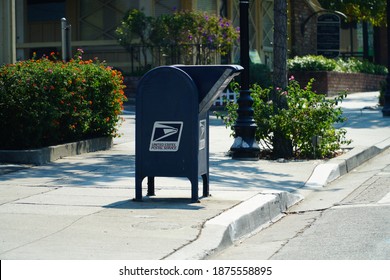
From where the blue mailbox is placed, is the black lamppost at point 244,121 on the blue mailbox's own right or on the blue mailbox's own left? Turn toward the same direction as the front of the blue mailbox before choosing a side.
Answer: on the blue mailbox's own left

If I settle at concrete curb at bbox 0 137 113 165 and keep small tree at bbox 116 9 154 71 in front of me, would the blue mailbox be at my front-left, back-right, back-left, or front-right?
back-right

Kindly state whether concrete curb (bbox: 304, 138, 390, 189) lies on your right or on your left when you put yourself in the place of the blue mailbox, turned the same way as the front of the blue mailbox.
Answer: on your left

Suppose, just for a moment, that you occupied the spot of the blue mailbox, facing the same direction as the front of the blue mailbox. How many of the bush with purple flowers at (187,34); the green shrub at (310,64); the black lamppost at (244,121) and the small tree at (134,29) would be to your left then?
4

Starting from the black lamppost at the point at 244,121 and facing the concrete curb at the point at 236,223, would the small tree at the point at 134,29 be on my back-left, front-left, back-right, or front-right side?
back-right

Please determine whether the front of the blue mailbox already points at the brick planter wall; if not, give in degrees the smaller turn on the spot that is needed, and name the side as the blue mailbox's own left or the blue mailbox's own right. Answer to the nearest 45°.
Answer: approximately 90° to the blue mailbox's own left

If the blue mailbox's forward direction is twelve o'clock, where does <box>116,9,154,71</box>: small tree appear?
The small tree is roughly at 9 o'clock from the blue mailbox.

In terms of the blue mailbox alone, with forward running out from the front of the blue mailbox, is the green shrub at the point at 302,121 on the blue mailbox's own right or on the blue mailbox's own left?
on the blue mailbox's own left

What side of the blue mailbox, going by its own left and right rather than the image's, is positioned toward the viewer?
right

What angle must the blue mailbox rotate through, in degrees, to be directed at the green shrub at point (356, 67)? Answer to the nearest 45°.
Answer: approximately 90° to its left

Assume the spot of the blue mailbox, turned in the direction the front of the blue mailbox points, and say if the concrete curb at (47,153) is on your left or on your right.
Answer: on your left
